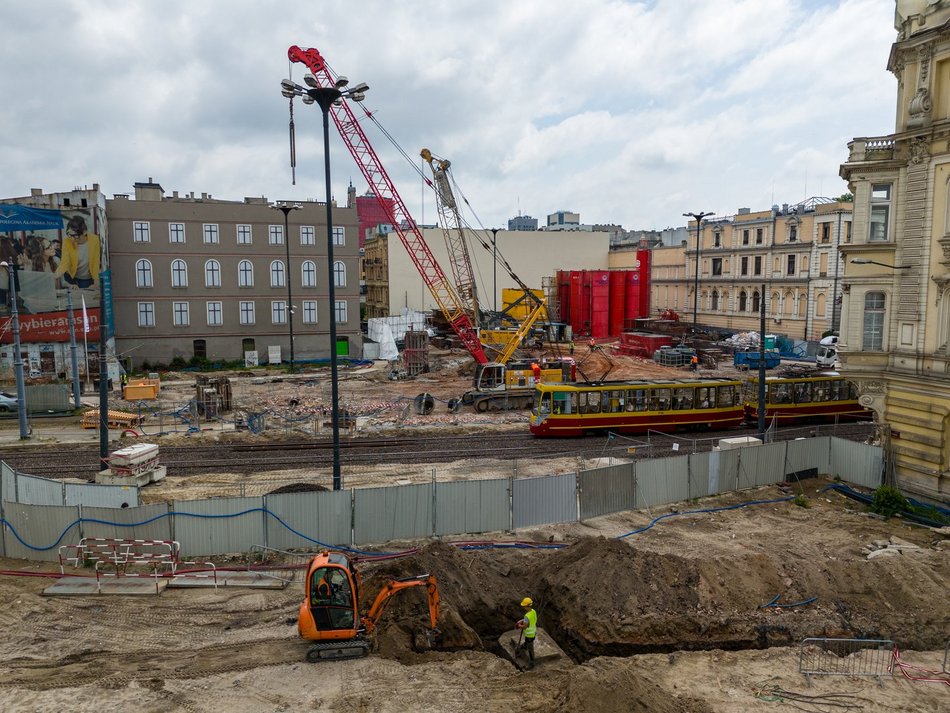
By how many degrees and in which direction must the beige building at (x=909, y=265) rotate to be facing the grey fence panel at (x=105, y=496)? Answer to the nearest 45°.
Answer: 0° — it already faces it

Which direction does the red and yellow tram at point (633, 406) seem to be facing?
to the viewer's left

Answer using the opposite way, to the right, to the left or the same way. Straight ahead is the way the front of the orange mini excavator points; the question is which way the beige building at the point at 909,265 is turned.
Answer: the opposite way

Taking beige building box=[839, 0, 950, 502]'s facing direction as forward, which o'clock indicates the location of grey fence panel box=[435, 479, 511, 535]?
The grey fence panel is roughly at 12 o'clock from the beige building.

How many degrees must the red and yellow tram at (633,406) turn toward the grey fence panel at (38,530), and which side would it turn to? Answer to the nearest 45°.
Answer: approximately 45° to its left

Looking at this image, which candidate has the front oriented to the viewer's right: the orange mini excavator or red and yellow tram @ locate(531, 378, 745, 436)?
the orange mini excavator

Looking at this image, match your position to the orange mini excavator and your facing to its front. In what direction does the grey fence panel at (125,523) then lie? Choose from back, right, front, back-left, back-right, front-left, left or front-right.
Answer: back-left

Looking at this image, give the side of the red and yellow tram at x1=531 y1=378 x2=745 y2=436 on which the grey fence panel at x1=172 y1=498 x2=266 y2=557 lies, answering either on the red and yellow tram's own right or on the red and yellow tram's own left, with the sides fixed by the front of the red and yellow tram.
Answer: on the red and yellow tram's own left

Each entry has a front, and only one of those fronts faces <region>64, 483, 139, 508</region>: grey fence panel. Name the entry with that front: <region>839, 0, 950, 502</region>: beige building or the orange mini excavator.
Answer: the beige building

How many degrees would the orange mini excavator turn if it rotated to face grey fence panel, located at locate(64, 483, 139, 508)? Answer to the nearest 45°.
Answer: approximately 135° to its left

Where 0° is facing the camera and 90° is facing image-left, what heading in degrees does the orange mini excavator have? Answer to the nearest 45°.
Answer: approximately 270°

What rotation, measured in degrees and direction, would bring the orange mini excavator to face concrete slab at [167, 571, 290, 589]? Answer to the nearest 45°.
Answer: approximately 135° to its left

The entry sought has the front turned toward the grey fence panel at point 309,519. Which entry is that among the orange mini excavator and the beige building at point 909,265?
the beige building
